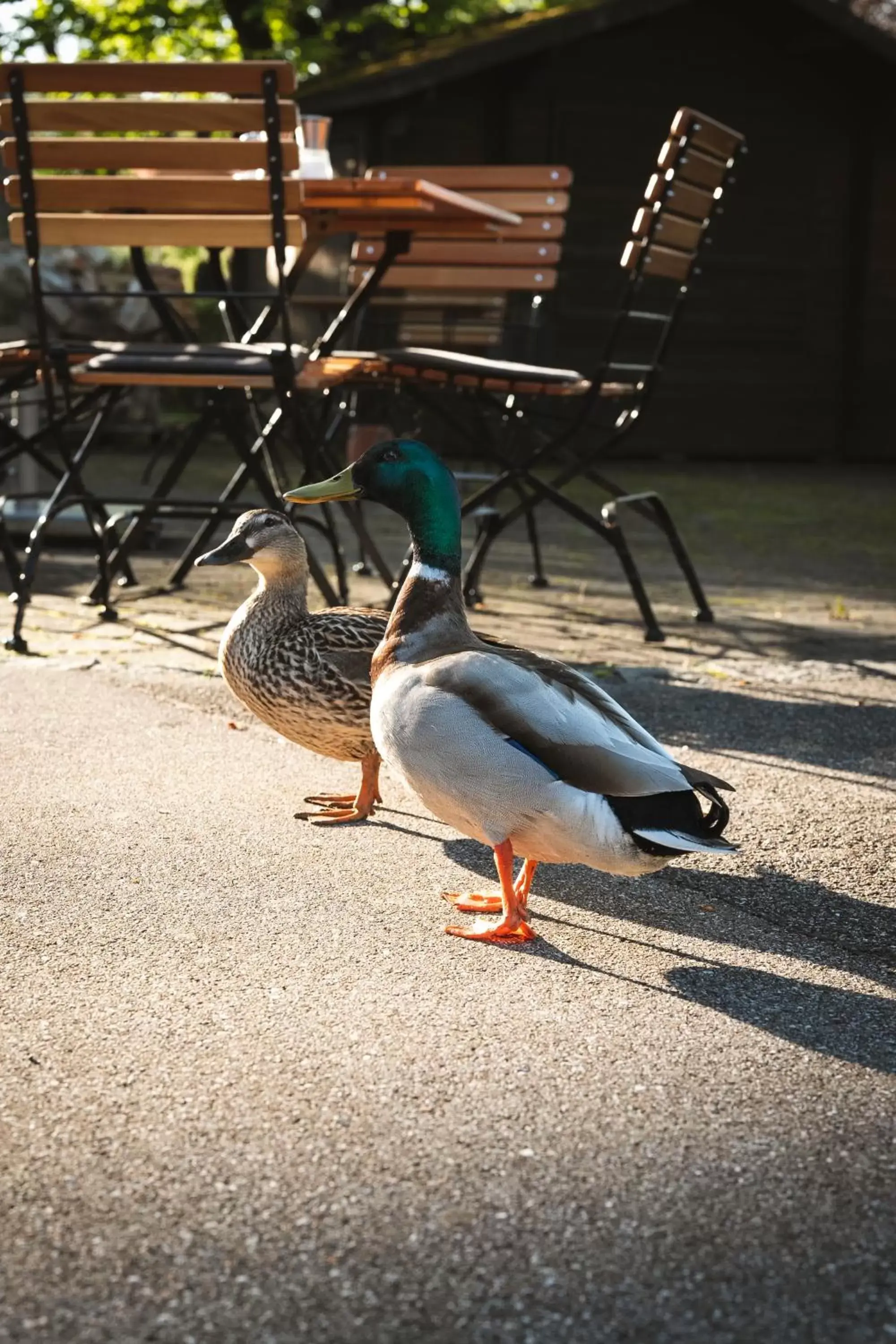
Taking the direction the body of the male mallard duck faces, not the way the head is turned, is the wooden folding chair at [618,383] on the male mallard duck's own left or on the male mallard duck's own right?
on the male mallard duck's own right

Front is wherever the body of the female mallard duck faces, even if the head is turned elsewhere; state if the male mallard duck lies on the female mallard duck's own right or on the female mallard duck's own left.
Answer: on the female mallard duck's own left

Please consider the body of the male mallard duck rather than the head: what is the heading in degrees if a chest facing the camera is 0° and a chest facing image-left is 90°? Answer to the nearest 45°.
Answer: approximately 90°

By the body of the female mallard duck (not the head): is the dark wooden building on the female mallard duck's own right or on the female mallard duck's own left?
on the female mallard duck's own right

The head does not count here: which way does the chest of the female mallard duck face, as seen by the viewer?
to the viewer's left

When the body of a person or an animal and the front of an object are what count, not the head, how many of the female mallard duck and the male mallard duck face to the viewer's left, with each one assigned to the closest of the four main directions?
2
